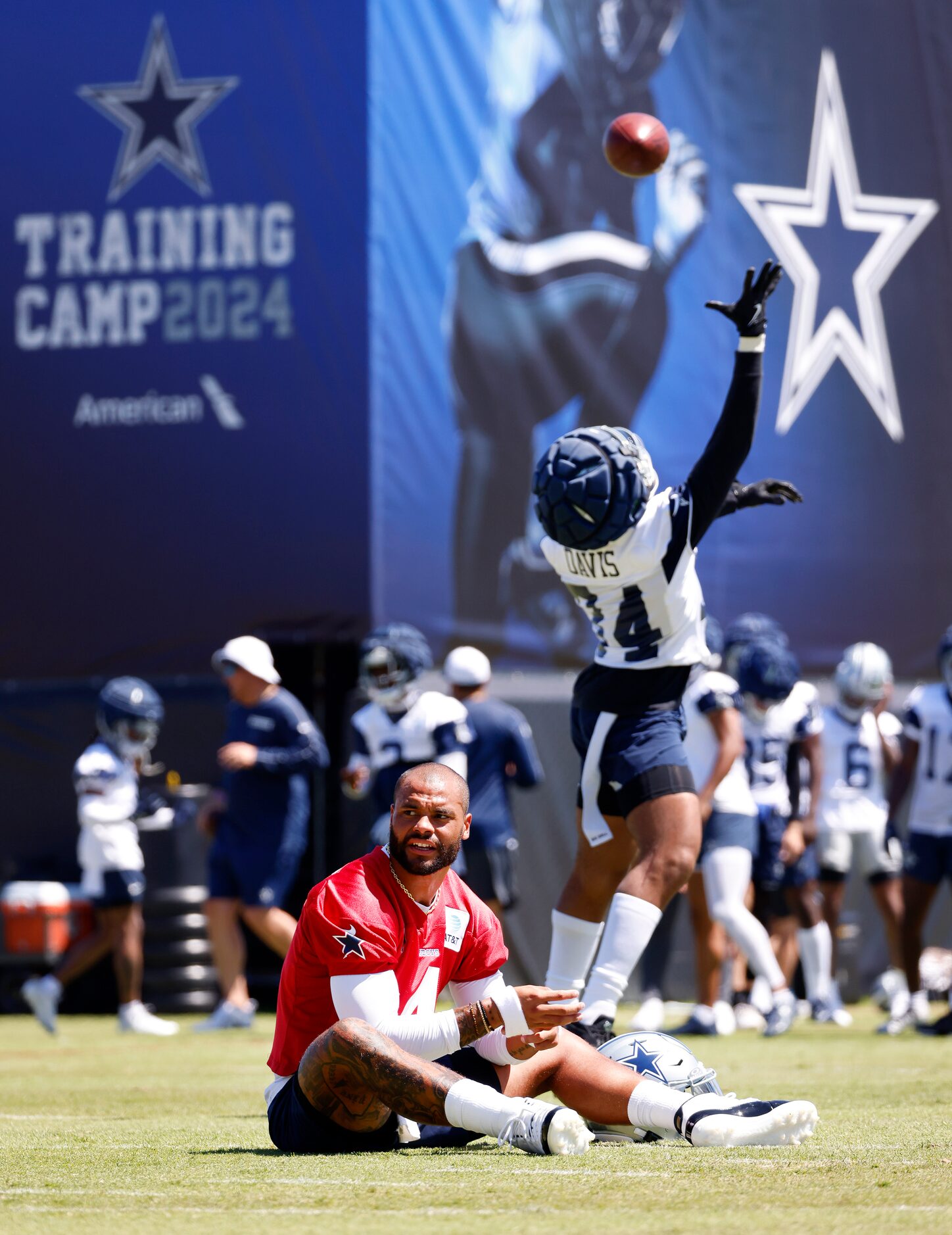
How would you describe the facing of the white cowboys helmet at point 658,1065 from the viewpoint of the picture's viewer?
facing to the right of the viewer

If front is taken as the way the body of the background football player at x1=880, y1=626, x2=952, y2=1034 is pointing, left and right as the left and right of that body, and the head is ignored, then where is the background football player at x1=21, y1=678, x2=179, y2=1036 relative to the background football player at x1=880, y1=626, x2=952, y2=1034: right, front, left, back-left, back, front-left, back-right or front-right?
right

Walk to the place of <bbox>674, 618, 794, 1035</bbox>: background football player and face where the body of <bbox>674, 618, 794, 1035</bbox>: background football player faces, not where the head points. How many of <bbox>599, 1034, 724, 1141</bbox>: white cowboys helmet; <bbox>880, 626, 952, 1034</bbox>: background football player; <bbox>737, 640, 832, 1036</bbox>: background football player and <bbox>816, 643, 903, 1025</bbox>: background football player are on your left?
1

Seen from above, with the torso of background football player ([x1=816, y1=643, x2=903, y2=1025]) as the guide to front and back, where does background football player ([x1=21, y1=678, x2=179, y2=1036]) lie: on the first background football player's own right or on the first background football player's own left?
on the first background football player's own right

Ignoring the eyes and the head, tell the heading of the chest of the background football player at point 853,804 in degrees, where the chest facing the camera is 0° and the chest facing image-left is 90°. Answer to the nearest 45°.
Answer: approximately 0°

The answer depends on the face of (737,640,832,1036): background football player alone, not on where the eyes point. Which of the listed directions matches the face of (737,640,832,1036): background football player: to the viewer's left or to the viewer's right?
to the viewer's left

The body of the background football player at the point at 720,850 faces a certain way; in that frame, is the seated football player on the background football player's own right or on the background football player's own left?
on the background football player's own left

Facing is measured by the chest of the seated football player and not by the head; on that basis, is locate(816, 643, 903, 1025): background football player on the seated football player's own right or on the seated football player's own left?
on the seated football player's own left

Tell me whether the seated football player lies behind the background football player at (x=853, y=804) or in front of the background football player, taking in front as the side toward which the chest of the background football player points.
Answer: in front
